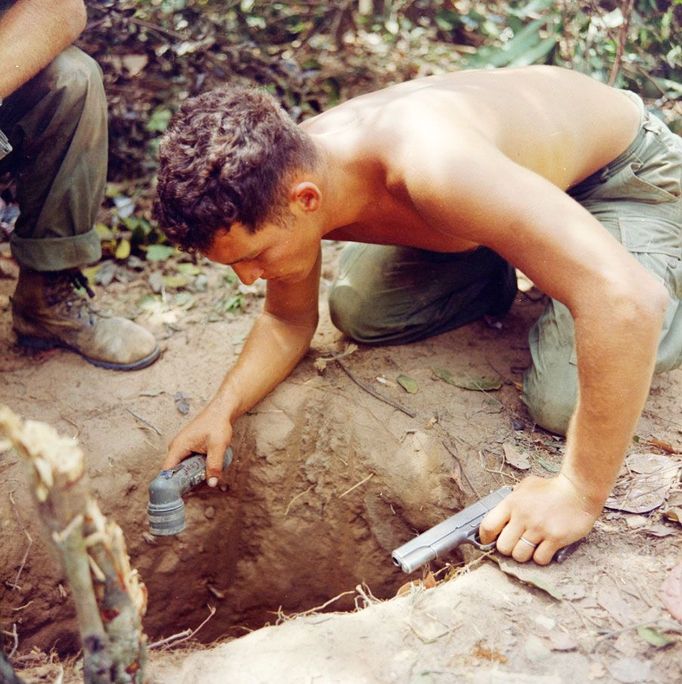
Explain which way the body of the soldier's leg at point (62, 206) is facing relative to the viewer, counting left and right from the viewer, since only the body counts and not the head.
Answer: facing to the right of the viewer

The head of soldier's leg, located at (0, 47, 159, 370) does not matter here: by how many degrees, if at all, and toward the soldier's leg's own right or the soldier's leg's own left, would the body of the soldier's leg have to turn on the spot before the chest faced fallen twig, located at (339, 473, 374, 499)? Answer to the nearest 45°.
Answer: approximately 45° to the soldier's leg's own right

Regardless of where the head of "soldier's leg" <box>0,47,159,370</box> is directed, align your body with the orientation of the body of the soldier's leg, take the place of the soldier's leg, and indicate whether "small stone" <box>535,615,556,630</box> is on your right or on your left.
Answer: on your right

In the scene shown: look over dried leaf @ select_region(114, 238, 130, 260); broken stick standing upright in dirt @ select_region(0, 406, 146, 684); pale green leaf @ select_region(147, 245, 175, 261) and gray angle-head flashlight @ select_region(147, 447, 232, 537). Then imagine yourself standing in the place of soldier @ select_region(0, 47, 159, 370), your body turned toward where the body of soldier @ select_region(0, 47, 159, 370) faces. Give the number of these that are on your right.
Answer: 2

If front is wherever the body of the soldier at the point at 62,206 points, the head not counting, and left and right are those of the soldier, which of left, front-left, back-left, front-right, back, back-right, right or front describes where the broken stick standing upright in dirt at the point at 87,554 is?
right

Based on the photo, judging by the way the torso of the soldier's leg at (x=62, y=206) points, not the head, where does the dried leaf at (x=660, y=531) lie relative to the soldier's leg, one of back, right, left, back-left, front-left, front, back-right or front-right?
front-right

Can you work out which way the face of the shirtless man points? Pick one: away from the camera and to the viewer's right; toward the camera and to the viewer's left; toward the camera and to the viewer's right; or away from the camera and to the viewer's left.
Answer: toward the camera and to the viewer's left

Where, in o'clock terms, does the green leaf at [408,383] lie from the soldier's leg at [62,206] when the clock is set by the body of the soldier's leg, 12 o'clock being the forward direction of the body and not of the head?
The green leaf is roughly at 1 o'clock from the soldier's leg.

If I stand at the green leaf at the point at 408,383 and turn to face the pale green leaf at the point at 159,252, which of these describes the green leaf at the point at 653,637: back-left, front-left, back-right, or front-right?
back-left

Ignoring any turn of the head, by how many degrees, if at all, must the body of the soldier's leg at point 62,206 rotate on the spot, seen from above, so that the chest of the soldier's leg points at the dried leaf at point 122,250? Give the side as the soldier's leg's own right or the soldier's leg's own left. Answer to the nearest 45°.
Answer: approximately 90° to the soldier's leg's own left

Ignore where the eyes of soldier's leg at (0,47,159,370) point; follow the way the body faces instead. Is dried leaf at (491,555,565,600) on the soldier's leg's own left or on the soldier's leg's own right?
on the soldier's leg's own right
